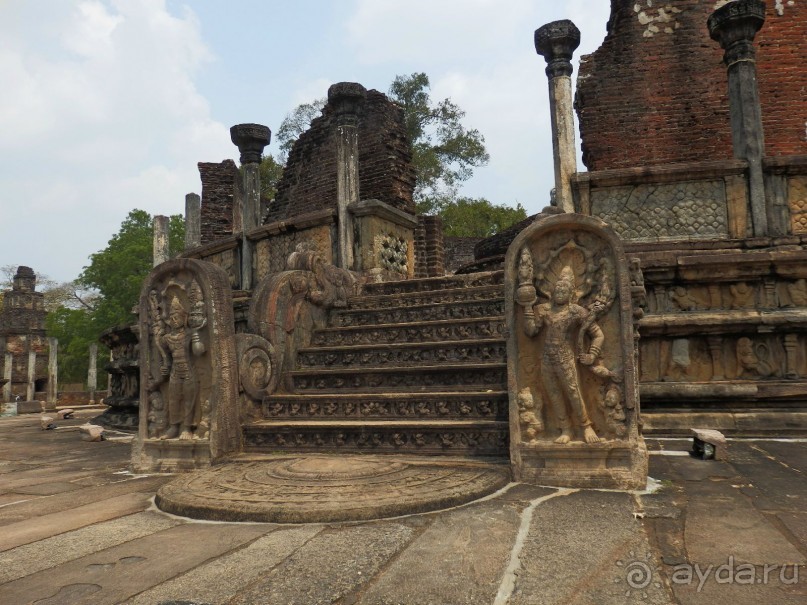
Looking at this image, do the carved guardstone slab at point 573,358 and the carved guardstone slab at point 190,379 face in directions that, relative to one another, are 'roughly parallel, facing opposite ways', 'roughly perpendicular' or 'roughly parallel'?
roughly parallel

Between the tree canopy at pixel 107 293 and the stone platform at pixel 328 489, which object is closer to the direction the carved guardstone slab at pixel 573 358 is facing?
the stone platform

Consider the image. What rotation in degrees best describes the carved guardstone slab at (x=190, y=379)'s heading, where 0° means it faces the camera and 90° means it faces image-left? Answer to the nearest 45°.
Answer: approximately 45°

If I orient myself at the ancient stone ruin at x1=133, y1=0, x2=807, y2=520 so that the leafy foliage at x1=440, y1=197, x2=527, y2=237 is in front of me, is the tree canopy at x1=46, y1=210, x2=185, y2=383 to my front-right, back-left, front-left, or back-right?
front-left

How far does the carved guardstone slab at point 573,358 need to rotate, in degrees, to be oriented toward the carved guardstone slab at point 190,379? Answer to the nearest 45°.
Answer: approximately 90° to its right

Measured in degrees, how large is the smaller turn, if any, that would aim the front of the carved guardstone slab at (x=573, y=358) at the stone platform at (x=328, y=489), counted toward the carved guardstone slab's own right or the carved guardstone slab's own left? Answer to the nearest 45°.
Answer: approximately 45° to the carved guardstone slab's own right

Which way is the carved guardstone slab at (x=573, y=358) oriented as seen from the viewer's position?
toward the camera

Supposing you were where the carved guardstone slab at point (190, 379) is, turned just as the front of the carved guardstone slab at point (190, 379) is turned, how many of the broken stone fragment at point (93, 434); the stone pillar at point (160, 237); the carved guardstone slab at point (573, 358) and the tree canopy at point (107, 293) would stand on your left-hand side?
1

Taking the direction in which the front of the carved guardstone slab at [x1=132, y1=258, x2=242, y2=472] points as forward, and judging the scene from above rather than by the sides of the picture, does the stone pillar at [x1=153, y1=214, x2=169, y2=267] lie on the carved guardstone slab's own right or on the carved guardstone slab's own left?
on the carved guardstone slab's own right

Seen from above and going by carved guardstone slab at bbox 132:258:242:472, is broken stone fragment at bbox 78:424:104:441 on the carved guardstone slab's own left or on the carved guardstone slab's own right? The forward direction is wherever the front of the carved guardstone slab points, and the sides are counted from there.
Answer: on the carved guardstone slab's own right

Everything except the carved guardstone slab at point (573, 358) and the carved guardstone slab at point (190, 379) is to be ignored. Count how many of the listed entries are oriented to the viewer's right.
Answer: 0

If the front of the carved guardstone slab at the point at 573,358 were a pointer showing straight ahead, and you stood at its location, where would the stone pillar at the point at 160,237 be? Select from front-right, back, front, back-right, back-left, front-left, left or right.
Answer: back-right
